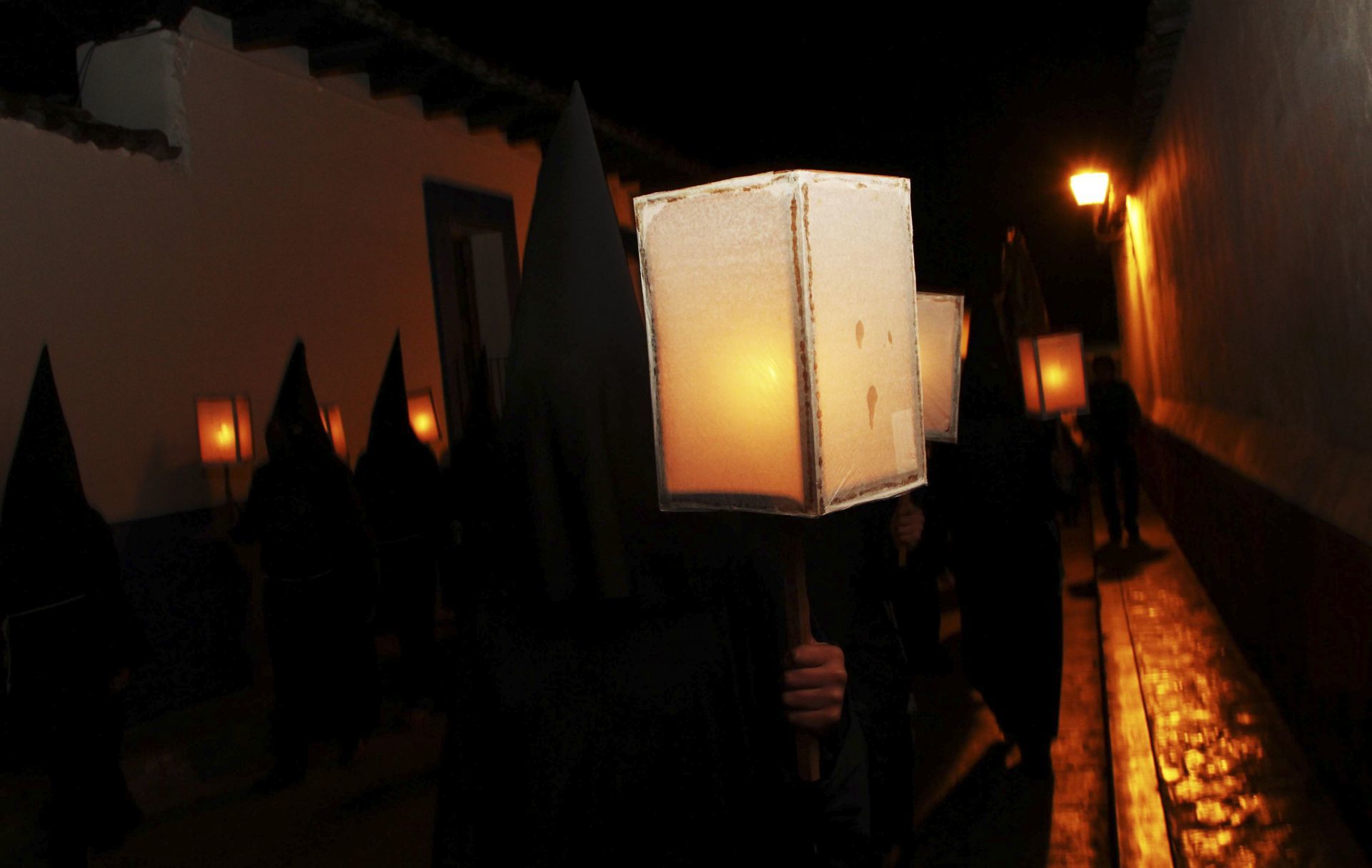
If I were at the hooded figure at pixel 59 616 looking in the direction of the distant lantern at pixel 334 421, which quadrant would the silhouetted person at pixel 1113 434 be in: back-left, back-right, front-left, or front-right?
front-right

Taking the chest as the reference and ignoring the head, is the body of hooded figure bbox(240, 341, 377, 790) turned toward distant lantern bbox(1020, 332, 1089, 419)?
no

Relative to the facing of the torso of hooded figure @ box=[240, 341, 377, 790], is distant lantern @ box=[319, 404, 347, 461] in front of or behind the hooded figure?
behind

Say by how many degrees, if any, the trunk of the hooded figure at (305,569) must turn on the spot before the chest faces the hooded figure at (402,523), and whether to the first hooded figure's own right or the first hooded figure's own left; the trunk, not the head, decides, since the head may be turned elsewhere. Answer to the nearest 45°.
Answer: approximately 180°

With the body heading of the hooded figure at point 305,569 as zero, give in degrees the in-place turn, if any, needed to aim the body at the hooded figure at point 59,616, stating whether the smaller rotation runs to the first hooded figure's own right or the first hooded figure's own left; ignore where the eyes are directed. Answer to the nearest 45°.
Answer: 0° — they already face them

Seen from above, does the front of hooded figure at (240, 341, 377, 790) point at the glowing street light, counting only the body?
no

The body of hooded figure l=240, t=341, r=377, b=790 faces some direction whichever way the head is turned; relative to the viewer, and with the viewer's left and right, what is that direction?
facing the viewer and to the left of the viewer
